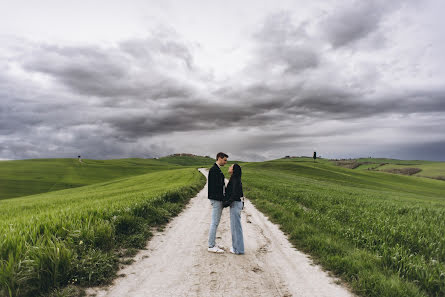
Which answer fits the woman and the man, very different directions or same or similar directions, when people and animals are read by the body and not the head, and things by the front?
very different directions

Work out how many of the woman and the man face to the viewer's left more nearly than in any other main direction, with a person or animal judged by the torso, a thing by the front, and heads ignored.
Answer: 1

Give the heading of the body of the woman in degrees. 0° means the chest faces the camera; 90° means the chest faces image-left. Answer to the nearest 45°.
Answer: approximately 90°

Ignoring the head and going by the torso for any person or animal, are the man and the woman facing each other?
yes

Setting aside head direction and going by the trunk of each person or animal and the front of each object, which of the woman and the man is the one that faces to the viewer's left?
the woman

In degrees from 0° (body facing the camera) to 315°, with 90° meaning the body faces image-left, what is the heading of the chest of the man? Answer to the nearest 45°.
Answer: approximately 270°
